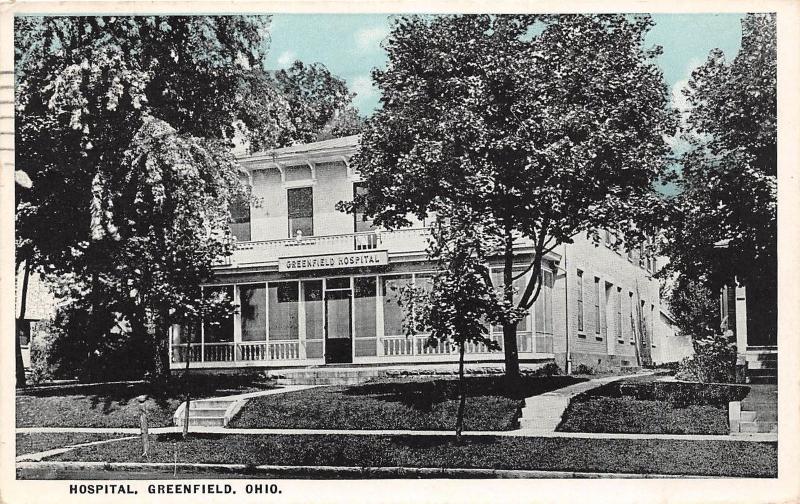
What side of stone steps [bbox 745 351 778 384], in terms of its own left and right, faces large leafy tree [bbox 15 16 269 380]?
right

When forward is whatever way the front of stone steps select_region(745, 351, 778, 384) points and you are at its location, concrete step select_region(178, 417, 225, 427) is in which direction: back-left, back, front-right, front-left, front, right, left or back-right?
right

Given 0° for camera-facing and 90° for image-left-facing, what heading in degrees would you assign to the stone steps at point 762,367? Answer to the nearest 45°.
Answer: approximately 0°

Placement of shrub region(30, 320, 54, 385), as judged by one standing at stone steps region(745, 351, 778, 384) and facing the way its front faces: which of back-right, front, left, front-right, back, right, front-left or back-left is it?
right

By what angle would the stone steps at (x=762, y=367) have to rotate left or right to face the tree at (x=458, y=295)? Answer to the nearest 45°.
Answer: approximately 90° to its right

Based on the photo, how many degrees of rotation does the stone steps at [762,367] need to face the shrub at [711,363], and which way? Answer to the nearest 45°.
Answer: approximately 135° to its right

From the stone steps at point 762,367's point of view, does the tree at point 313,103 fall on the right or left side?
on its right
